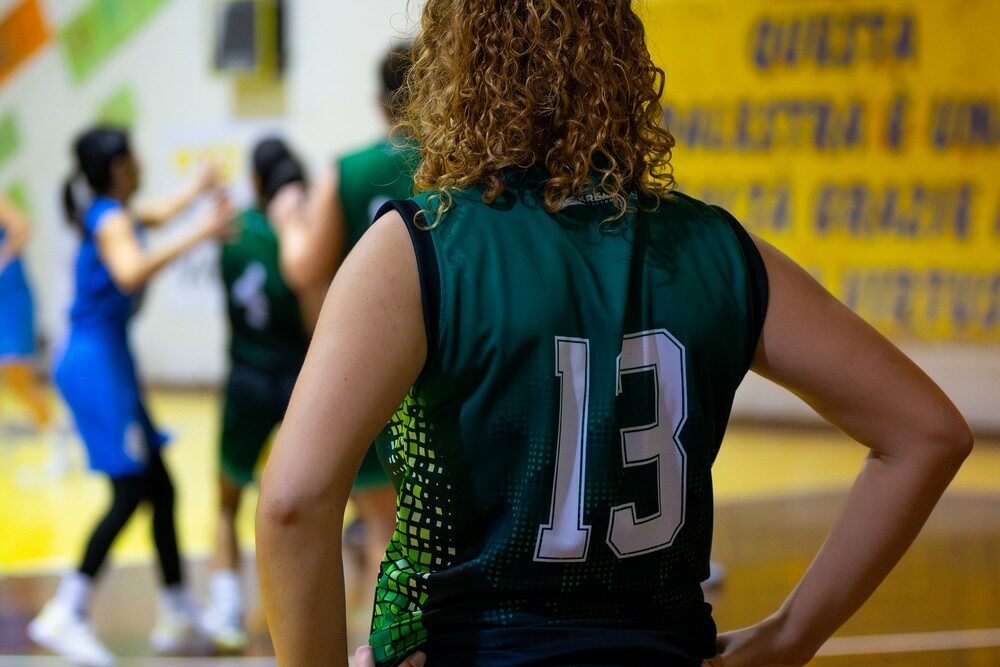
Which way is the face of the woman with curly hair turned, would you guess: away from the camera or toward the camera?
away from the camera

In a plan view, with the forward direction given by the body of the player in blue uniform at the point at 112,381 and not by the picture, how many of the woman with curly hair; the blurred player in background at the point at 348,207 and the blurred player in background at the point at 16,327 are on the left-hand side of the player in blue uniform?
1

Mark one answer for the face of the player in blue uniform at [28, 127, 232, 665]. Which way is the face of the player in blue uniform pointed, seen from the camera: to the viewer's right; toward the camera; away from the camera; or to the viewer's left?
to the viewer's right

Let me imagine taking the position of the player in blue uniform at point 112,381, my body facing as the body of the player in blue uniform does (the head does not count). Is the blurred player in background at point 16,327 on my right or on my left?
on my left

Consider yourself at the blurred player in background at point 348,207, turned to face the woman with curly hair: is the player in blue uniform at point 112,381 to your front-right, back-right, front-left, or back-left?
back-right

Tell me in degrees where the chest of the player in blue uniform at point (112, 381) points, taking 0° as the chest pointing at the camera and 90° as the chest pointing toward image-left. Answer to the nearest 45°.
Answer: approximately 270°

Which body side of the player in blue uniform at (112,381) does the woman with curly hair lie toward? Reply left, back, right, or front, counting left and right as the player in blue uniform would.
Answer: right
